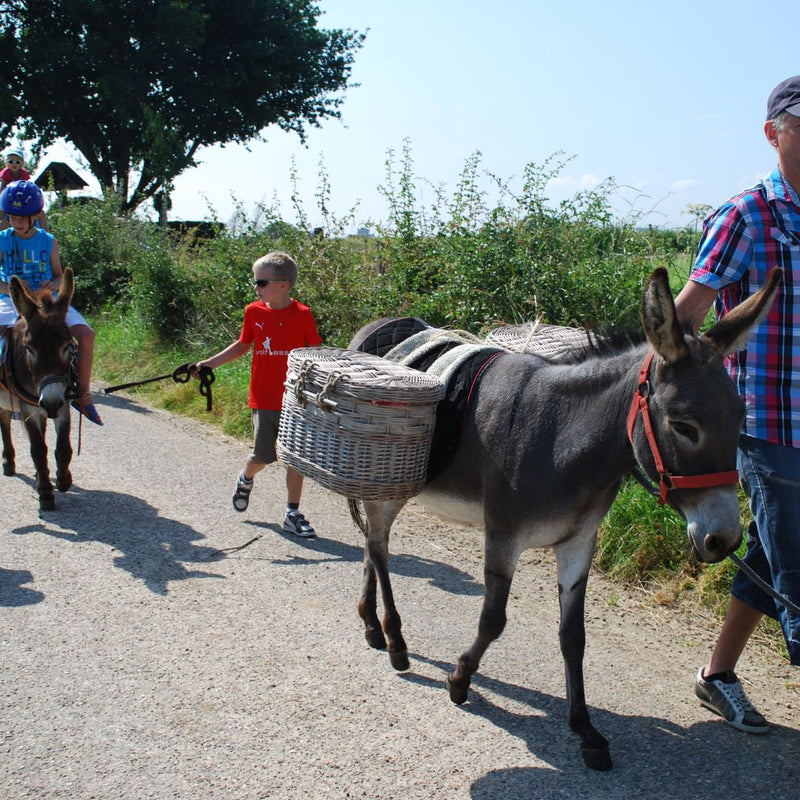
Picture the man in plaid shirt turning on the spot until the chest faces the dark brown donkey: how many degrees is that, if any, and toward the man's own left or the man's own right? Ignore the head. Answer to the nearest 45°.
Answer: approximately 135° to the man's own right

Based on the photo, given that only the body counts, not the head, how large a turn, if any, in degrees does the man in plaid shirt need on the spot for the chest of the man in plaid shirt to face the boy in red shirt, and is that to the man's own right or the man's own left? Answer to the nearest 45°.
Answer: approximately 180°

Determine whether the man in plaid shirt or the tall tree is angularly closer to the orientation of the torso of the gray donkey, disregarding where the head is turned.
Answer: the man in plaid shirt

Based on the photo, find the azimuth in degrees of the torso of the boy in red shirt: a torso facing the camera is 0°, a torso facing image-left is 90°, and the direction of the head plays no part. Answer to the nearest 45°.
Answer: approximately 0°

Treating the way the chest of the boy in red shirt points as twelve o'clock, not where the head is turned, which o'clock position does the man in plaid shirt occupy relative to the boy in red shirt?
The man in plaid shirt is roughly at 11 o'clock from the boy in red shirt.

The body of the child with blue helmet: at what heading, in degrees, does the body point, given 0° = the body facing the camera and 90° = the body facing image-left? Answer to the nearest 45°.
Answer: approximately 0°
